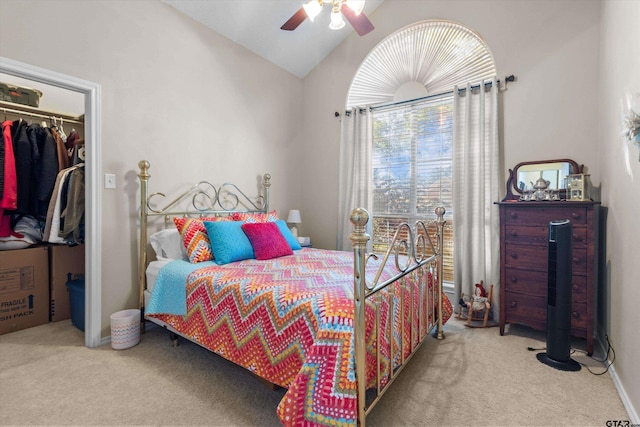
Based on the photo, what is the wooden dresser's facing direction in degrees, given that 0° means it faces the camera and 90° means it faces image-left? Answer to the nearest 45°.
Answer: approximately 45°

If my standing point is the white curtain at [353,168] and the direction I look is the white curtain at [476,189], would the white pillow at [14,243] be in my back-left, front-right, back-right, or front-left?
back-right

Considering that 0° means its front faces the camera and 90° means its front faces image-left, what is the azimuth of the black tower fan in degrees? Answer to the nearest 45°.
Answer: approximately 45°

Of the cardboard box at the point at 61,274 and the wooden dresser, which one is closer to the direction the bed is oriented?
the wooden dresser

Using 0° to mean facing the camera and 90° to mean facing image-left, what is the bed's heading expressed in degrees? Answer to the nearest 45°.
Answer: approximately 315°

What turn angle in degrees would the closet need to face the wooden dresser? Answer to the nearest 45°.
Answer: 0° — it already faces it
